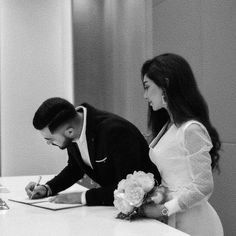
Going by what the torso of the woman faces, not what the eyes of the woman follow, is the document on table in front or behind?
in front

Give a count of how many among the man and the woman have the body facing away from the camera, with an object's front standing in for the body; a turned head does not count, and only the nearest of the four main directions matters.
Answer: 0

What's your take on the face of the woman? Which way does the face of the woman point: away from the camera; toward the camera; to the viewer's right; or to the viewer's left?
to the viewer's left

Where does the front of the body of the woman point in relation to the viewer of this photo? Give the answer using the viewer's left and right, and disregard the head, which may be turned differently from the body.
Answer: facing to the left of the viewer
